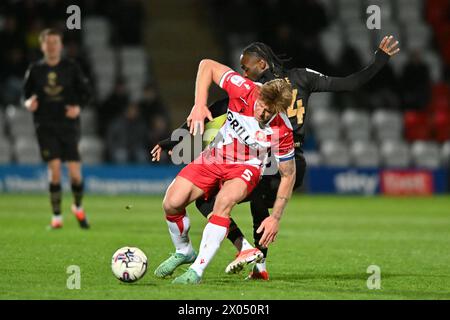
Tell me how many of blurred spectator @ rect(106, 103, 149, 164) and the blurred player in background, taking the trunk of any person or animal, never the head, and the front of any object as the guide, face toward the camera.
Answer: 2

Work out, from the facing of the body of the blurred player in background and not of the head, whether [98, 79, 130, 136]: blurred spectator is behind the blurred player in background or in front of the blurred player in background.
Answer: behind

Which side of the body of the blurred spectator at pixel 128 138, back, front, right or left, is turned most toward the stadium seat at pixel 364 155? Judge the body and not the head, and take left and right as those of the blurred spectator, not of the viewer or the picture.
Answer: left

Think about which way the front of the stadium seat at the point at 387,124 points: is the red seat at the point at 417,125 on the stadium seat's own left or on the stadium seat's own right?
on the stadium seat's own left

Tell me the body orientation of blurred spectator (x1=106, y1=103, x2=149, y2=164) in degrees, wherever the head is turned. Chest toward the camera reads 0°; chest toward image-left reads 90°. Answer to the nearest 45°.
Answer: approximately 0°

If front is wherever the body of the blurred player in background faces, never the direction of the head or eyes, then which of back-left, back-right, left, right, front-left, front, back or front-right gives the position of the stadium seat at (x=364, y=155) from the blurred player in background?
back-left

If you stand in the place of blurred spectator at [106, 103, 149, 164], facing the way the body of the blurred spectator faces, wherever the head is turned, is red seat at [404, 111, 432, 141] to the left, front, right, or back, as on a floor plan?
left

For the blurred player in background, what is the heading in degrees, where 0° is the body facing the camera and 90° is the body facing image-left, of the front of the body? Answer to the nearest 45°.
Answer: approximately 0°

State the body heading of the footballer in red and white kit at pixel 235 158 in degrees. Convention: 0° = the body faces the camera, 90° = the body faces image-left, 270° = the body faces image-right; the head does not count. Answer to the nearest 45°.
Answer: approximately 45°
